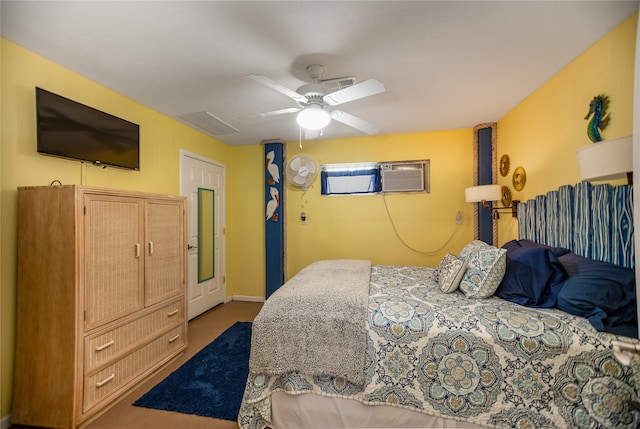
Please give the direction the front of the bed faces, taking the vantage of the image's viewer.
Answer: facing to the left of the viewer

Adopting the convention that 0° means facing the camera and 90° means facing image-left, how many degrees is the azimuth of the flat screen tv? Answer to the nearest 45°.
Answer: approximately 315°

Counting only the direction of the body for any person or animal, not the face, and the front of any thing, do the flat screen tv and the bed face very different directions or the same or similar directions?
very different directions

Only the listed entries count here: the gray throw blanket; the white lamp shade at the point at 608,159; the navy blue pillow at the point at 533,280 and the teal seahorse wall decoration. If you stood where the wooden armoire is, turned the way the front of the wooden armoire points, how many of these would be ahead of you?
4

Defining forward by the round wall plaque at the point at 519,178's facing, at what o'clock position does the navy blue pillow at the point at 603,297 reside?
The navy blue pillow is roughly at 10 o'clock from the round wall plaque.

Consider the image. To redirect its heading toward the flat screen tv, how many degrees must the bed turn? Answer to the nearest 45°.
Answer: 0° — it already faces it

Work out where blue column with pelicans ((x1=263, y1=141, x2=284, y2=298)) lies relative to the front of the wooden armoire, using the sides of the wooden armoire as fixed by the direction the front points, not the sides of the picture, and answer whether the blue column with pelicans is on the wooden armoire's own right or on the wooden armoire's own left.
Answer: on the wooden armoire's own left

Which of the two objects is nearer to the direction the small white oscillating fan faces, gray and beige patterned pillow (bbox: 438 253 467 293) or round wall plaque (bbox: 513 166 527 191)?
the gray and beige patterned pillow

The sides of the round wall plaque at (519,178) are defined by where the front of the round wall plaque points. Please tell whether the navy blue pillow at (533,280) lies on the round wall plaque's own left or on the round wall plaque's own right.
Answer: on the round wall plaque's own left

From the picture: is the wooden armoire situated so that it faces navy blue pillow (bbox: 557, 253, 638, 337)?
yes

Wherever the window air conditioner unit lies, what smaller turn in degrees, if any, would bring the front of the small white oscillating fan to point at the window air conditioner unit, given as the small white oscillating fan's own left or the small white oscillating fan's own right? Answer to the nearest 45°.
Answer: approximately 90° to the small white oscillating fan's own left
